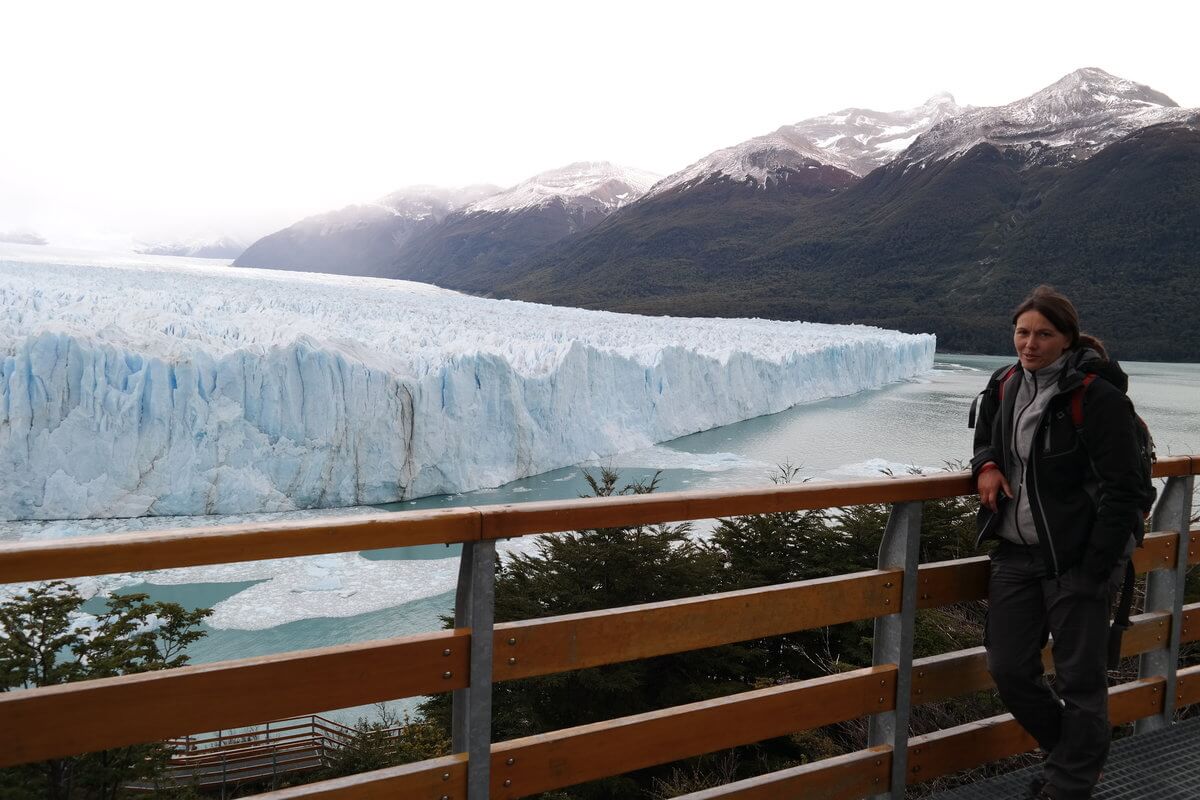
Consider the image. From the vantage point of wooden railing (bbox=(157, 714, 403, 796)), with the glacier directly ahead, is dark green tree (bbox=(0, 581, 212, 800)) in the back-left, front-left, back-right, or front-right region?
back-left

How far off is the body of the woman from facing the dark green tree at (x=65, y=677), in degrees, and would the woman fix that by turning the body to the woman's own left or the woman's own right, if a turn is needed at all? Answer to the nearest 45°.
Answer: approximately 45° to the woman's own right

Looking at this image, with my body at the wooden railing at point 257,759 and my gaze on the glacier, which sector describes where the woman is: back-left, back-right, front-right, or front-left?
back-right

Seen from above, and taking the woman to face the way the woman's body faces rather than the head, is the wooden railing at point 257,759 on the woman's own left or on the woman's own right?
on the woman's own right

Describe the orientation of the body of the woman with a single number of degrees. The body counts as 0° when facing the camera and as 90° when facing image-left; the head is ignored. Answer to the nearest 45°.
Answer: approximately 45°

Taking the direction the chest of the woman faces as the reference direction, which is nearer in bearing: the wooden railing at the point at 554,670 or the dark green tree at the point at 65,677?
the wooden railing
